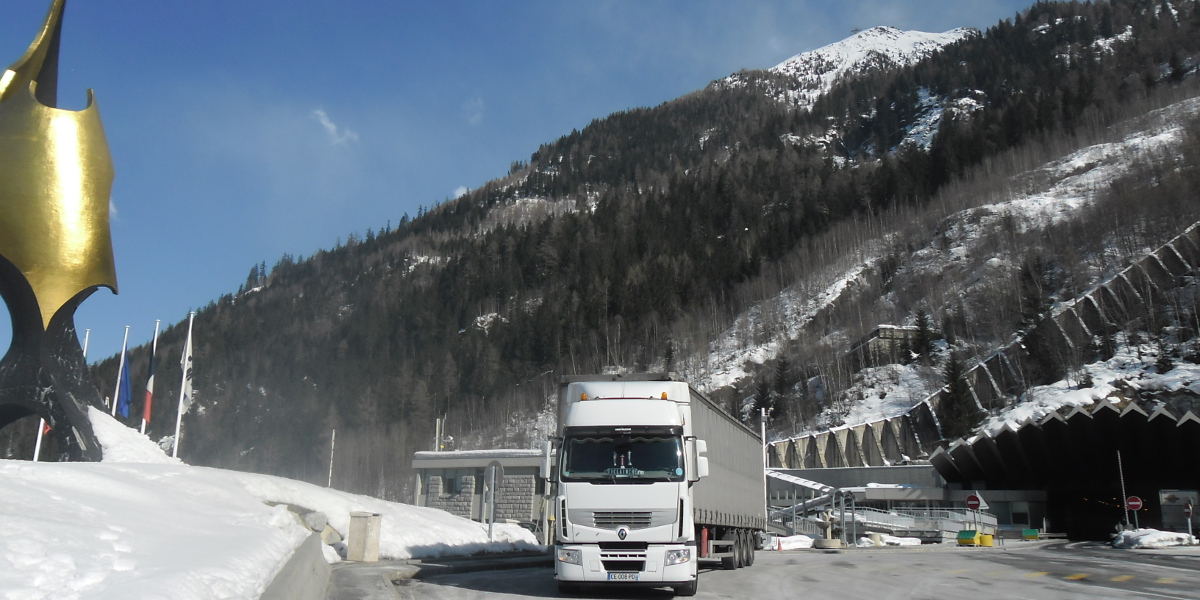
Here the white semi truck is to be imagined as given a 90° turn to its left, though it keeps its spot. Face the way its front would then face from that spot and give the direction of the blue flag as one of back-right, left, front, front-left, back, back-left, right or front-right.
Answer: back-left

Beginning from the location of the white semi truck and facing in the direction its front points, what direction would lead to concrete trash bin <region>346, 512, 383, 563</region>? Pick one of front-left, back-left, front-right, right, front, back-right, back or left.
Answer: back-right

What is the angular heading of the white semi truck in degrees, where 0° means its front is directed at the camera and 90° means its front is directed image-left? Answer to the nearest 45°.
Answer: approximately 0°

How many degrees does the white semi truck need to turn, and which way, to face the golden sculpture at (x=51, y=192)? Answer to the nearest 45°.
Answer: approximately 135° to its right

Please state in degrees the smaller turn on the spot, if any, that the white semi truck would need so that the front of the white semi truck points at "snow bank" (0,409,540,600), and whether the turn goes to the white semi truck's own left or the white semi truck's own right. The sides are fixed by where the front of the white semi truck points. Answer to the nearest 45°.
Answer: approximately 45° to the white semi truck's own right

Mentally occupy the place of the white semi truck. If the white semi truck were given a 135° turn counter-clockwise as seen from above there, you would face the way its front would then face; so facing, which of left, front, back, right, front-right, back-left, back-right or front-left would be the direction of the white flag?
left
